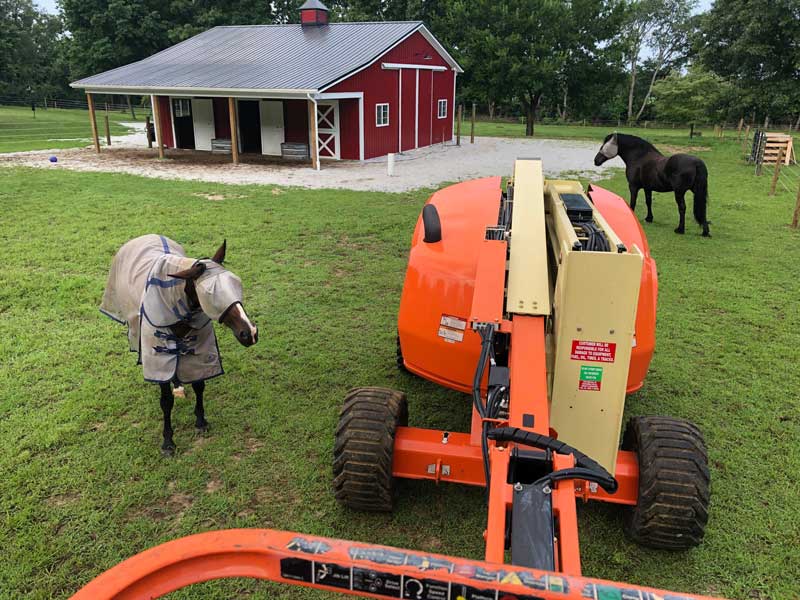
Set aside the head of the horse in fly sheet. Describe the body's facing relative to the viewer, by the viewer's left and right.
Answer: facing the viewer and to the right of the viewer

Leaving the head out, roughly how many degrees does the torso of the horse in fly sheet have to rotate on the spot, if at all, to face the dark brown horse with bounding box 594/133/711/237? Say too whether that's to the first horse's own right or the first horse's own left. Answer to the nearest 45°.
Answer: approximately 90° to the first horse's own left

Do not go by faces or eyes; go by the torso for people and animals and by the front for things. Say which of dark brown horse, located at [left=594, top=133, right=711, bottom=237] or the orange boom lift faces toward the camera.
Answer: the orange boom lift

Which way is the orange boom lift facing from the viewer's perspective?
toward the camera

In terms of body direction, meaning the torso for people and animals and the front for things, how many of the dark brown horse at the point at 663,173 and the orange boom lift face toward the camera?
1

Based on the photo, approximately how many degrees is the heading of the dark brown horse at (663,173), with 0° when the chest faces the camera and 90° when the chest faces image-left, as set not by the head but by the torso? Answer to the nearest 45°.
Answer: approximately 135°

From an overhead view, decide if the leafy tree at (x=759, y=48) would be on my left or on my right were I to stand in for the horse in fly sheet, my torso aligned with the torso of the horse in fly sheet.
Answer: on my left

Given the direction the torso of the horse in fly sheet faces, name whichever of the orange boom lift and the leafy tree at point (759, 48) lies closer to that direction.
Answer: the orange boom lift

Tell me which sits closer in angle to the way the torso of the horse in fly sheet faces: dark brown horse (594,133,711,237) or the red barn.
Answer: the dark brown horse

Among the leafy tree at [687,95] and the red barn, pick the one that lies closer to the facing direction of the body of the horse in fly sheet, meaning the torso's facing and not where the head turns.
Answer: the leafy tree

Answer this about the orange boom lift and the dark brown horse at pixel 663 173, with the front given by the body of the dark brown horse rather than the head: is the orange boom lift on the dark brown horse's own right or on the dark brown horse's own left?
on the dark brown horse's own left
